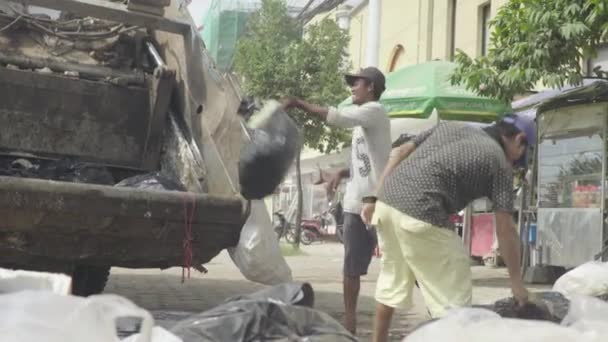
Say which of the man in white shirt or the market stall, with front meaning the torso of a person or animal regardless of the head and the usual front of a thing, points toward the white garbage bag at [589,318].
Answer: the market stall

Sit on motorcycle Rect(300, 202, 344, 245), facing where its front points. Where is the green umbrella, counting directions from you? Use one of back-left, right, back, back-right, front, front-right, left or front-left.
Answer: right

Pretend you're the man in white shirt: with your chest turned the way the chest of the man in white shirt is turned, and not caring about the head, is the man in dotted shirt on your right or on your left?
on your left

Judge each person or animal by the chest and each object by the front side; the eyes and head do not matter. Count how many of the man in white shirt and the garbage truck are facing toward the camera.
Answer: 0

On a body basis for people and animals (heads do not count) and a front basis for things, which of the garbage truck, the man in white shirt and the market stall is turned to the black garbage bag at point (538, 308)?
the market stall

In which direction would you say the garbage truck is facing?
away from the camera

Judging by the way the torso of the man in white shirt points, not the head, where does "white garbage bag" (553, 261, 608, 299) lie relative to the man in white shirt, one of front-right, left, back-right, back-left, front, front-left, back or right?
back-left

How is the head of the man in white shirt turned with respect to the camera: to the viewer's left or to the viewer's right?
to the viewer's left

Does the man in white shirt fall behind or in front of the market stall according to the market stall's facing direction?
in front

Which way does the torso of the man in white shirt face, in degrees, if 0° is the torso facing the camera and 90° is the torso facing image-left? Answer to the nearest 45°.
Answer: approximately 90°

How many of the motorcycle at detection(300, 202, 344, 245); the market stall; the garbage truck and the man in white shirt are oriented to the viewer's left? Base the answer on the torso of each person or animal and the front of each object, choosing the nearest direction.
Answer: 1

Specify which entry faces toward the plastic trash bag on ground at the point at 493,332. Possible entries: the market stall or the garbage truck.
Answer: the market stall
